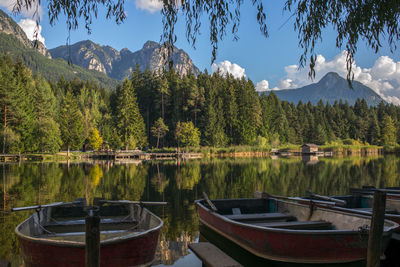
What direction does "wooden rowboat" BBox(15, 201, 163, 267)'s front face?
toward the camera

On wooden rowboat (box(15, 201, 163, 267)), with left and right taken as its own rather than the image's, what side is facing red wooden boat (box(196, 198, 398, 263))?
left

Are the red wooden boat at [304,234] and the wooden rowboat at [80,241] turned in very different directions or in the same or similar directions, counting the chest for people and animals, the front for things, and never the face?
same or similar directions

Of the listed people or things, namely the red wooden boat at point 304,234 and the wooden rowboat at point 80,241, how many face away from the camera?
0

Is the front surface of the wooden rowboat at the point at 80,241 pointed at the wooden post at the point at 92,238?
yes

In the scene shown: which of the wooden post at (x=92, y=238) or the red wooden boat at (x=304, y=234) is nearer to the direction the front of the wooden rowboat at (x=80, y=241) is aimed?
the wooden post
